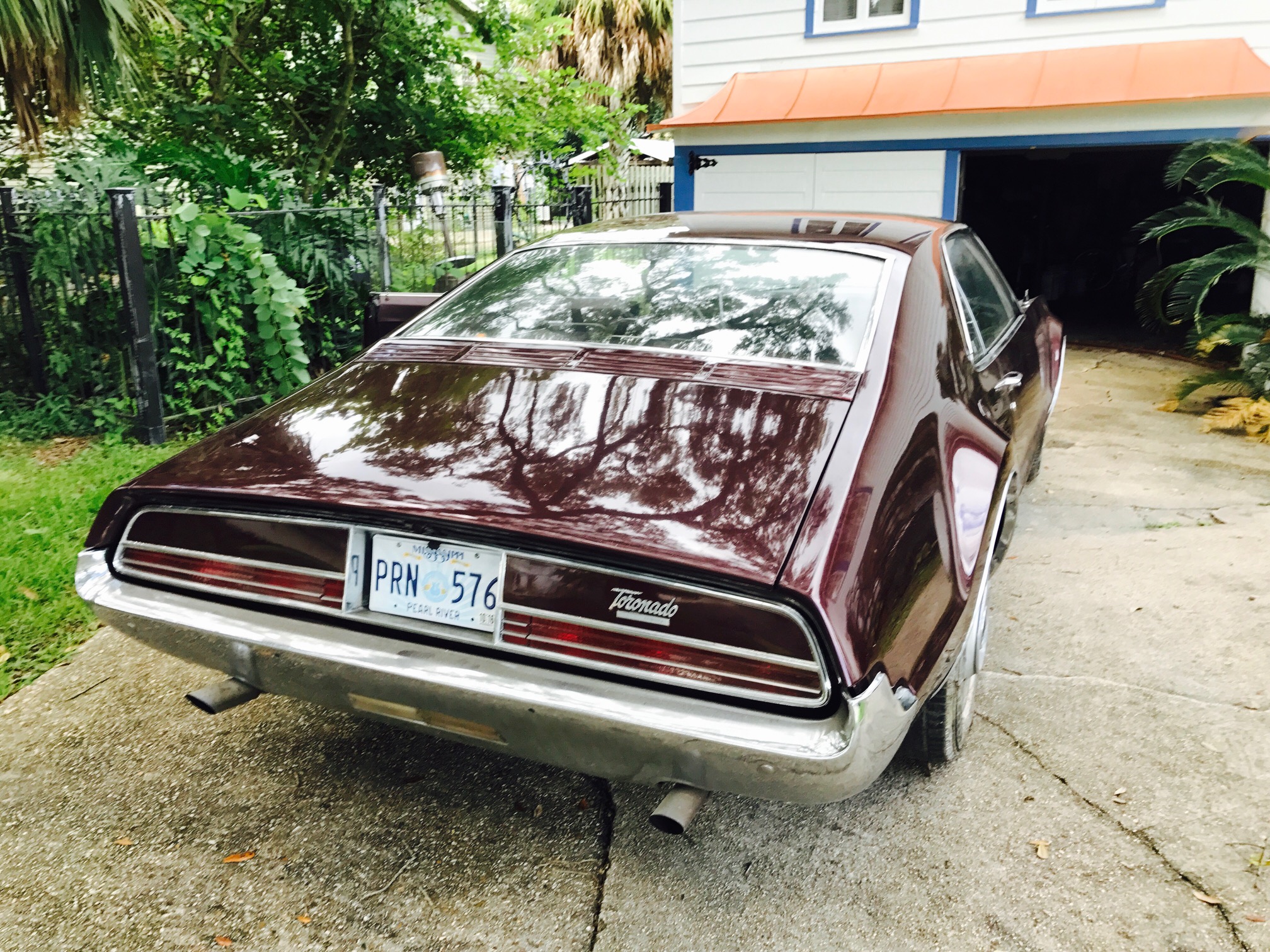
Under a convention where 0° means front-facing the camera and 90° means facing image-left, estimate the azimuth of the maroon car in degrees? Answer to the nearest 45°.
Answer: approximately 225°

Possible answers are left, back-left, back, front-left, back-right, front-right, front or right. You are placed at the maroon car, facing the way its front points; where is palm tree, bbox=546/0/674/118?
front-left

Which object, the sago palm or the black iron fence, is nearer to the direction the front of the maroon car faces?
the sago palm

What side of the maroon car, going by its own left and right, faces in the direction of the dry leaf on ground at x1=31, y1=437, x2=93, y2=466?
left

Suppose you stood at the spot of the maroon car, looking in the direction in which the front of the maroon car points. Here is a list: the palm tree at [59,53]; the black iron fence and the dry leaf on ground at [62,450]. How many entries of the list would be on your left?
3

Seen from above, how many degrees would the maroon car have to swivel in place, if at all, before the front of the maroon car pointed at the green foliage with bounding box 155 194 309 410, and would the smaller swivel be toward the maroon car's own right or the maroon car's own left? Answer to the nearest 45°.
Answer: approximately 90° to the maroon car's own left

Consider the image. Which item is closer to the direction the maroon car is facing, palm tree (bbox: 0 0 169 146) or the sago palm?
the sago palm

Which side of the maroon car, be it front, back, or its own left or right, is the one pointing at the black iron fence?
left

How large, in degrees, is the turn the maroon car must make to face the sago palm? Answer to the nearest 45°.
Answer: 0° — it already faces it

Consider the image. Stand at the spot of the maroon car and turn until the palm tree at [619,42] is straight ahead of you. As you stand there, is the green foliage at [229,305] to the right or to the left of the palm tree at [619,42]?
left
